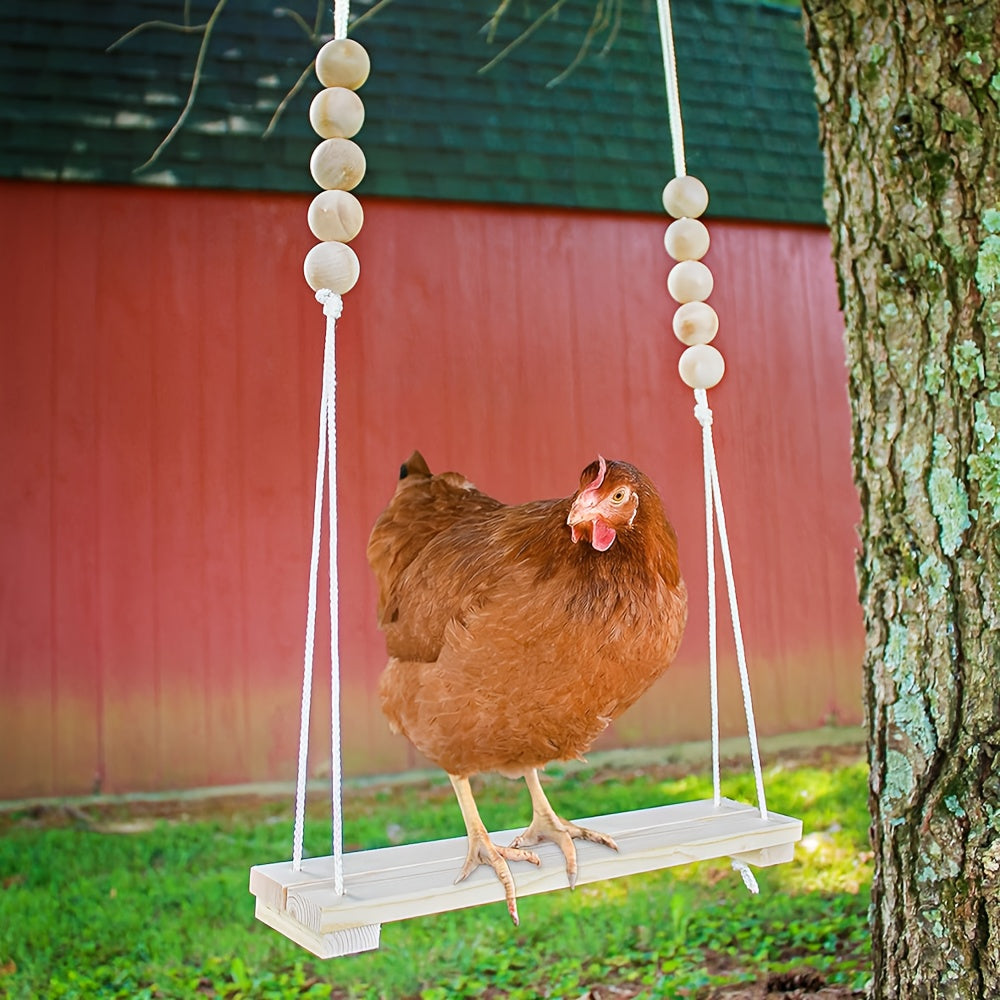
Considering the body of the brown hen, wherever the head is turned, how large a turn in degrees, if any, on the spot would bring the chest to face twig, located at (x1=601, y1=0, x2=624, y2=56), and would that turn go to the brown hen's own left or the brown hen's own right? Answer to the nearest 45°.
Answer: approximately 135° to the brown hen's own left

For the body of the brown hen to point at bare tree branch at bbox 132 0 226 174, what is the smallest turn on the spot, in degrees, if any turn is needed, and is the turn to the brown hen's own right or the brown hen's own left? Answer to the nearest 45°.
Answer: approximately 180°

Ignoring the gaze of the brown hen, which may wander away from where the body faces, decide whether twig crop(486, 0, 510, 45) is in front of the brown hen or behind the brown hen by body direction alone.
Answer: behind

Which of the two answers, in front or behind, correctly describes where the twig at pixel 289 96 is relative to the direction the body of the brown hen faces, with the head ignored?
behind

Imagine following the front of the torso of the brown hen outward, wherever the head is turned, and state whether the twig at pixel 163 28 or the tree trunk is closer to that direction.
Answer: the tree trunk

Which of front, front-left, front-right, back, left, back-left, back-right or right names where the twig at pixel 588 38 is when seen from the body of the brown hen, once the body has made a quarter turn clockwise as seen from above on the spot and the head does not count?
back-right

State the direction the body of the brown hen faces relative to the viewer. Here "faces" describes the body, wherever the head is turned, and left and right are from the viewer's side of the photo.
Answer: facing the viewer and to the right of the viewer

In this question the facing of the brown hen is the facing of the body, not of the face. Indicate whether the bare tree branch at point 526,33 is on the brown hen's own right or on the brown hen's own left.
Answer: on the brown hen's own left

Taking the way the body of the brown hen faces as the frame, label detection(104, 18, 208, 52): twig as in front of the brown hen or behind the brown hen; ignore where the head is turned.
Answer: behind
